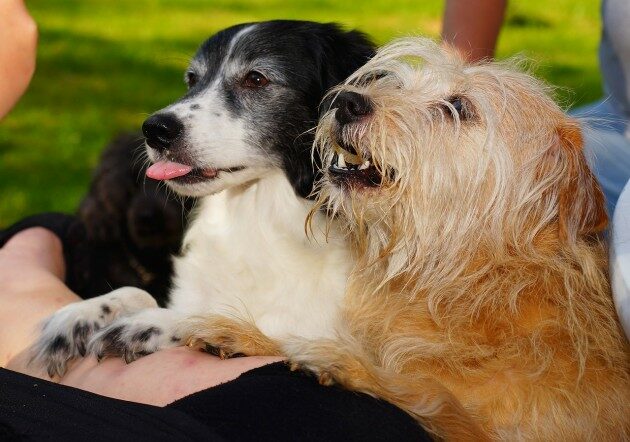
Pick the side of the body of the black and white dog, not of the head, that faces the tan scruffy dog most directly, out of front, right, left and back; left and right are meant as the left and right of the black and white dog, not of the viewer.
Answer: left

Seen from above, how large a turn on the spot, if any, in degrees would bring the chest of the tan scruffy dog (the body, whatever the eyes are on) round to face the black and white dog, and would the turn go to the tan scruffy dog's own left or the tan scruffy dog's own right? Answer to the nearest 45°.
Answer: approximately 90° to the tan scruffy dog's own right

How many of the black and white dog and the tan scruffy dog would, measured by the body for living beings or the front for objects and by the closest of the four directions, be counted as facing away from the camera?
0

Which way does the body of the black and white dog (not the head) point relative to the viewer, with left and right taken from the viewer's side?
facing the viewer and to the left of the viewer
